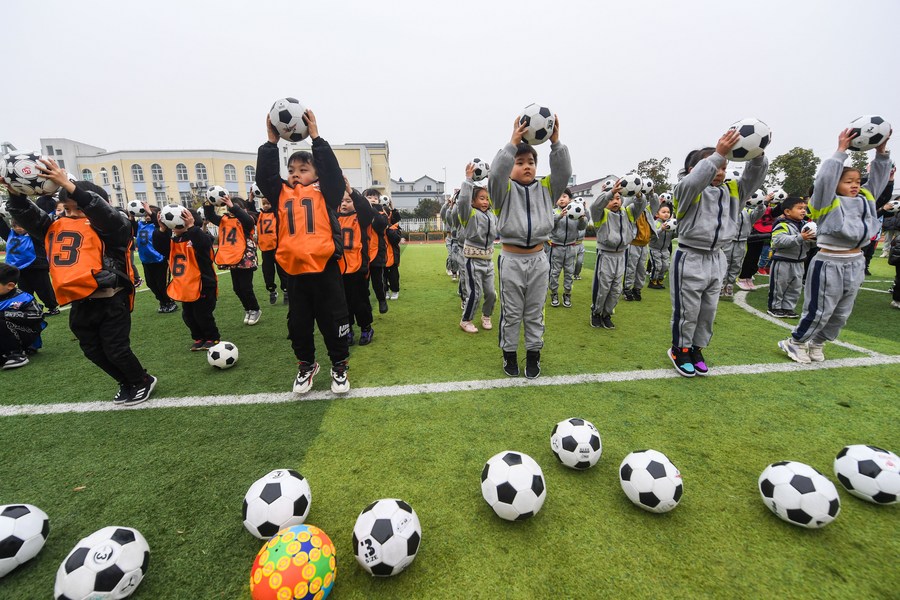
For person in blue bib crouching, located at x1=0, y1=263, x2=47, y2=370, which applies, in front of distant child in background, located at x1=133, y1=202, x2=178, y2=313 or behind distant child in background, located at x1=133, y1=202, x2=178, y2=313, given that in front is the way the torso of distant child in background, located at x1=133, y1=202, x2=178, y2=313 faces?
in front

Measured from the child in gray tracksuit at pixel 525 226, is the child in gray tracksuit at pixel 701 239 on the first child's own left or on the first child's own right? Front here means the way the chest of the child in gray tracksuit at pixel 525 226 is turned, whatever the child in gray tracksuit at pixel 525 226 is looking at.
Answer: on the first child's own left

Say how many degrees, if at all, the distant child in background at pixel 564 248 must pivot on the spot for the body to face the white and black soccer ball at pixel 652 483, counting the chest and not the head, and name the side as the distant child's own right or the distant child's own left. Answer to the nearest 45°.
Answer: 0° — they already face it

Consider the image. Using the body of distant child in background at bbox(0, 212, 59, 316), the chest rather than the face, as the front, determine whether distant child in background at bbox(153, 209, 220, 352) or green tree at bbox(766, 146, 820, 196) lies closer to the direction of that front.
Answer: the distant child in background

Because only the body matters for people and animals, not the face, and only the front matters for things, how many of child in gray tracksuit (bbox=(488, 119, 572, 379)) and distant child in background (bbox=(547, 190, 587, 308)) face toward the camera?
2
